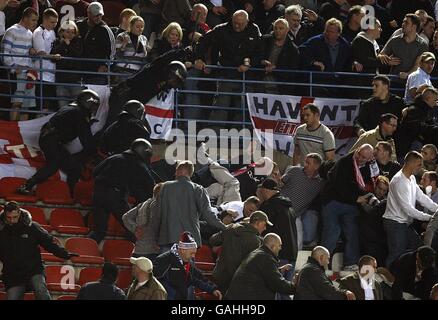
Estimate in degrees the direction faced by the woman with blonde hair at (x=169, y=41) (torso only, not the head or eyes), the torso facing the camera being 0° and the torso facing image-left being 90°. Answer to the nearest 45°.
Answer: approximately 315°

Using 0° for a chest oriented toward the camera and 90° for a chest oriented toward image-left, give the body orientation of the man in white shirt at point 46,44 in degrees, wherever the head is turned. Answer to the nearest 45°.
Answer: approximately 315°

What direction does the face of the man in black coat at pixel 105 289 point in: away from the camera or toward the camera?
away from the camera
